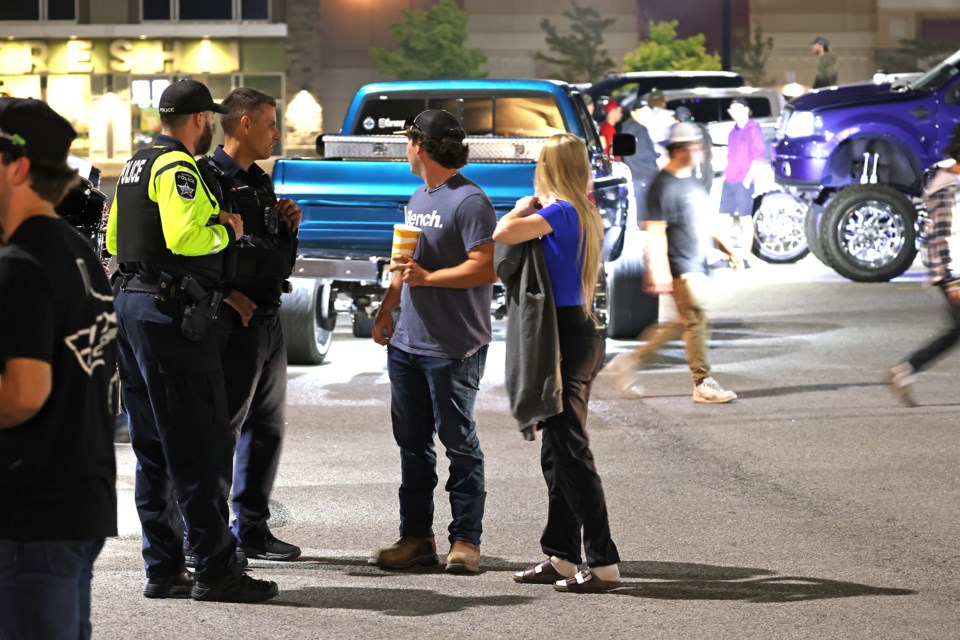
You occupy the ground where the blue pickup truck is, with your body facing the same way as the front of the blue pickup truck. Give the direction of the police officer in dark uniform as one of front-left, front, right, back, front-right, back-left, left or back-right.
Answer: back

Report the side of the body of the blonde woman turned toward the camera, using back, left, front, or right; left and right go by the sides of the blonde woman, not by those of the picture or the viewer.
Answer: left

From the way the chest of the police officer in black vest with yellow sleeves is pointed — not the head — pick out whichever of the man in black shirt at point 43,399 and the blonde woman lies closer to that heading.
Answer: the blonde woman

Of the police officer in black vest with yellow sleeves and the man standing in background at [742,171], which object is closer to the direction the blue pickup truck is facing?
the man standing in background

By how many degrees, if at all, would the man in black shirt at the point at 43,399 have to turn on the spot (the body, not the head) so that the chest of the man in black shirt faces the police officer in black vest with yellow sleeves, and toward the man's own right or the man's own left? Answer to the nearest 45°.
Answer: approximately 45° to the man's own right

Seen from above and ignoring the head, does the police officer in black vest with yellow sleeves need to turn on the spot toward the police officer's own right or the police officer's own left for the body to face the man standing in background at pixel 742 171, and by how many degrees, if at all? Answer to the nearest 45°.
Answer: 0° — they already face them

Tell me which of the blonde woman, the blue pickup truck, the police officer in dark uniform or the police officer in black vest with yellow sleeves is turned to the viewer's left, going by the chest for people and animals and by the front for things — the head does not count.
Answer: the blonde woman

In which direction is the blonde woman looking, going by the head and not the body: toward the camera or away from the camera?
away from the camera

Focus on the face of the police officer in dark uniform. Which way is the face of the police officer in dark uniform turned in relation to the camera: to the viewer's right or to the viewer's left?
to the viewer's right

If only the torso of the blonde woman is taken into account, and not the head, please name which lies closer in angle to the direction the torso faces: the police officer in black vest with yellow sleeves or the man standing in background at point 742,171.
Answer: the police officer in black vest with yellow sleeves

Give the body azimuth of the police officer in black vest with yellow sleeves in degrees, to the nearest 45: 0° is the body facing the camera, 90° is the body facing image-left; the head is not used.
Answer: approximately 225°

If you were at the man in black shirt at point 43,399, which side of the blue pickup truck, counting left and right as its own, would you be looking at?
back

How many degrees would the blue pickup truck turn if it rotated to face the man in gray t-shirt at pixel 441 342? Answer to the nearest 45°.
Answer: approximately 180°

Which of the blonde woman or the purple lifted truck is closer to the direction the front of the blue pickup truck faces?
the purple lifted truck

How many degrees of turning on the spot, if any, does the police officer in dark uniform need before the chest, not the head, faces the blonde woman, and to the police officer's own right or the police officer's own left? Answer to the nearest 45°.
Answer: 0° — they already face them
